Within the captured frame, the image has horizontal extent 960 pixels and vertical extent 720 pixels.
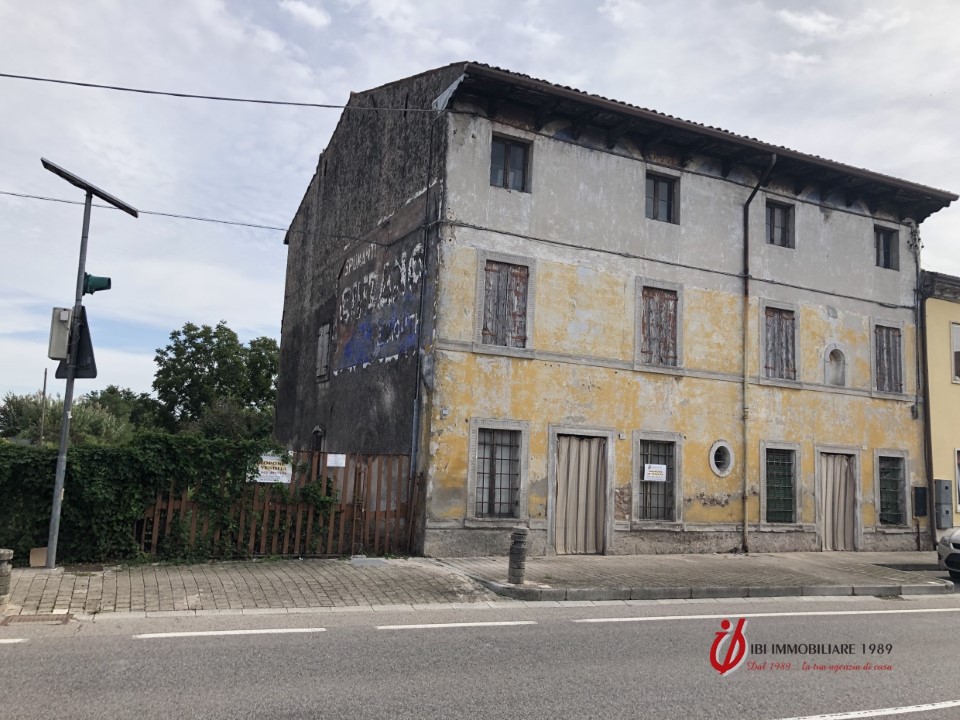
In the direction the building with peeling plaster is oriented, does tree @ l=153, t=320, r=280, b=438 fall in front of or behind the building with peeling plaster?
behind

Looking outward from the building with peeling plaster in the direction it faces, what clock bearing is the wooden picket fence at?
The wooden picket fence is roughly at 3 o'clock from the building with peeling plaster.

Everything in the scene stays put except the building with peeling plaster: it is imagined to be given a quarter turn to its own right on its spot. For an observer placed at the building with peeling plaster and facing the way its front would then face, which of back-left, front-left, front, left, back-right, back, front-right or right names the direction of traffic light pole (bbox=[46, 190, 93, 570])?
front

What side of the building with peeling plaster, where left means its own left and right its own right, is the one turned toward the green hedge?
right

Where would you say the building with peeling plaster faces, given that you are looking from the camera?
facing the viewer and to the right of the viewer
